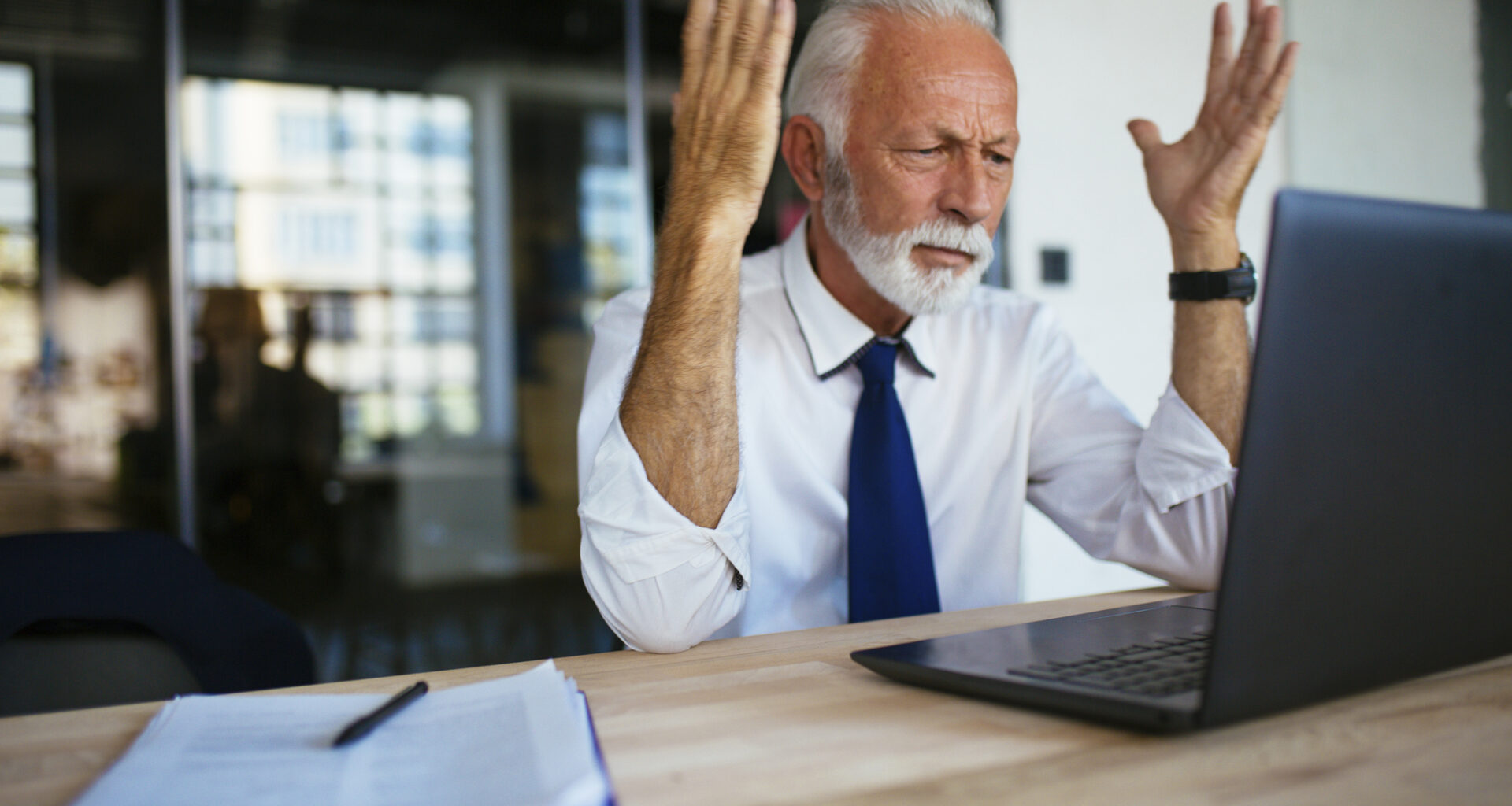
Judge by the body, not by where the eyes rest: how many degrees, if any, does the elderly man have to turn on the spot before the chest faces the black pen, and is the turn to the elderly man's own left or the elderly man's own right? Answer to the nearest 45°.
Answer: approximately 45° to the elderly man's own right

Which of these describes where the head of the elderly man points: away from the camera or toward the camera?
toward the camera

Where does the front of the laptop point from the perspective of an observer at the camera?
facing away from the viewer and to the left of the viewer

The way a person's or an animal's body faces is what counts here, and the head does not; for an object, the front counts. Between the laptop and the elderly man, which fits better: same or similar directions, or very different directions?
very different directions

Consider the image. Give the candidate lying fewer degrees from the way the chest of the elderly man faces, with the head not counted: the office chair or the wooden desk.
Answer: the wooden desk

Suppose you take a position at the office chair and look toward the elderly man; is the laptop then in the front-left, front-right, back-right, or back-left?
front-right

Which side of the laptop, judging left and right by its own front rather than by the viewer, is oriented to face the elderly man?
front

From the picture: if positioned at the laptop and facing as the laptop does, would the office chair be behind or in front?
in front

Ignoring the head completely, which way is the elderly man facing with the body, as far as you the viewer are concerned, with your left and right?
facing the viewer and to the right of the viewer
